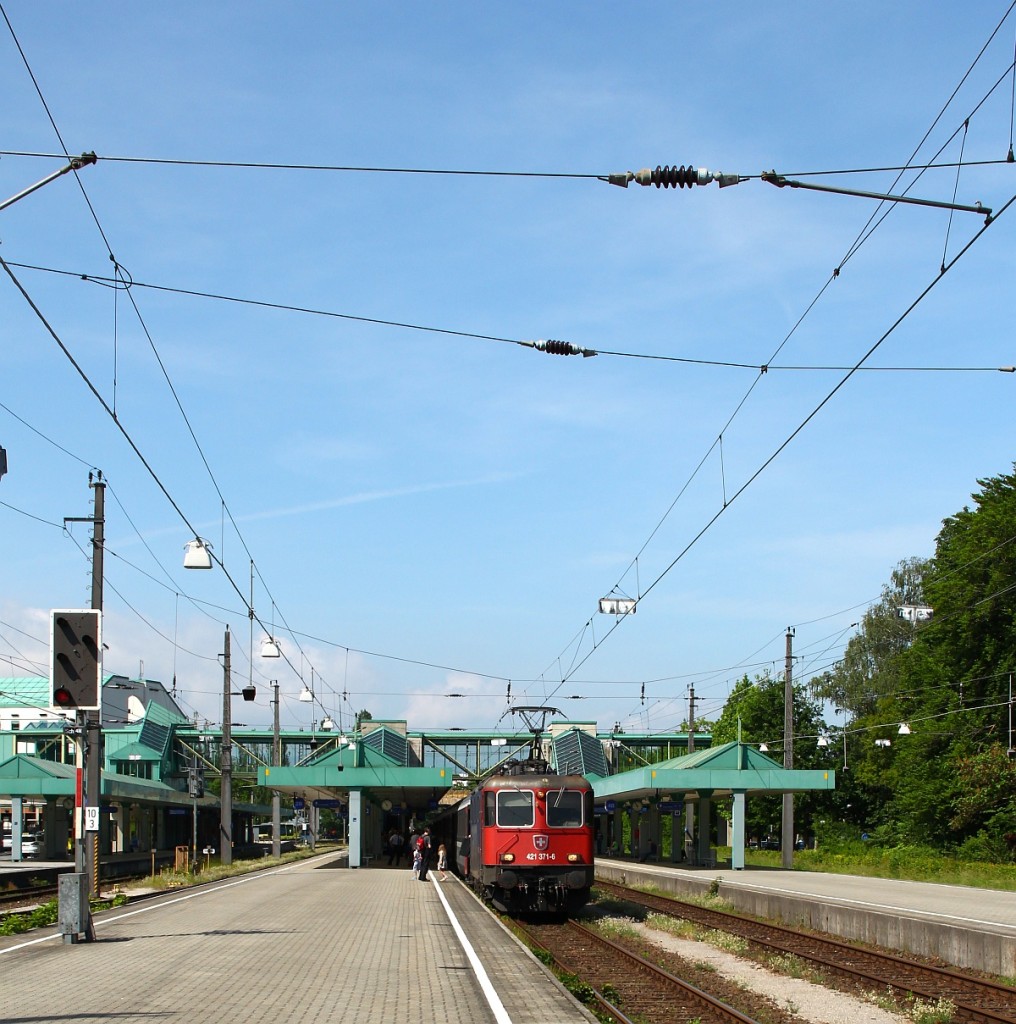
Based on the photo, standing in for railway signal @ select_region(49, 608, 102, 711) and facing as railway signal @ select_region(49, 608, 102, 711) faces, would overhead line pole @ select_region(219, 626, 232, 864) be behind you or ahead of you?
behind

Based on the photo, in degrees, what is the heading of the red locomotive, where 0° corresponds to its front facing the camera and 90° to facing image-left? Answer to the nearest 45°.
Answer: approximately 0°

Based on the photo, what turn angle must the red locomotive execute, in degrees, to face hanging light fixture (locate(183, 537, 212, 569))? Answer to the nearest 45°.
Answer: approximately 45° to its right

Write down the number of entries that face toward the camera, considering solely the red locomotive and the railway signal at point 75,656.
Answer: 2

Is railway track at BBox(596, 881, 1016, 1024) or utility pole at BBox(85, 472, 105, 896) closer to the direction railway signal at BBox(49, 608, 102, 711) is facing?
the railway track

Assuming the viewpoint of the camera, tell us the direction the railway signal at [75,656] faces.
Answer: facing the viewer

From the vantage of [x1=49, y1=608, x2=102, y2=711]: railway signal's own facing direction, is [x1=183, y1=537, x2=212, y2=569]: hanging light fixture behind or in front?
behind

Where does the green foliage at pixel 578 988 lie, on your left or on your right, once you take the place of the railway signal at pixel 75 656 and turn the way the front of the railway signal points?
on your left

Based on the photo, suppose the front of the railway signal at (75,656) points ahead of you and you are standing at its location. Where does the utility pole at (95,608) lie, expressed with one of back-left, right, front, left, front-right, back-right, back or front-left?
back

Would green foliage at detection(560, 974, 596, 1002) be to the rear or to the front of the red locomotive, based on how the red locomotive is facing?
to the front

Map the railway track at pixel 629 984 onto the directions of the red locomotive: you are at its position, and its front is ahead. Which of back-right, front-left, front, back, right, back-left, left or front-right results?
front

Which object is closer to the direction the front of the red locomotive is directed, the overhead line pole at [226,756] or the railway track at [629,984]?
the railway track
